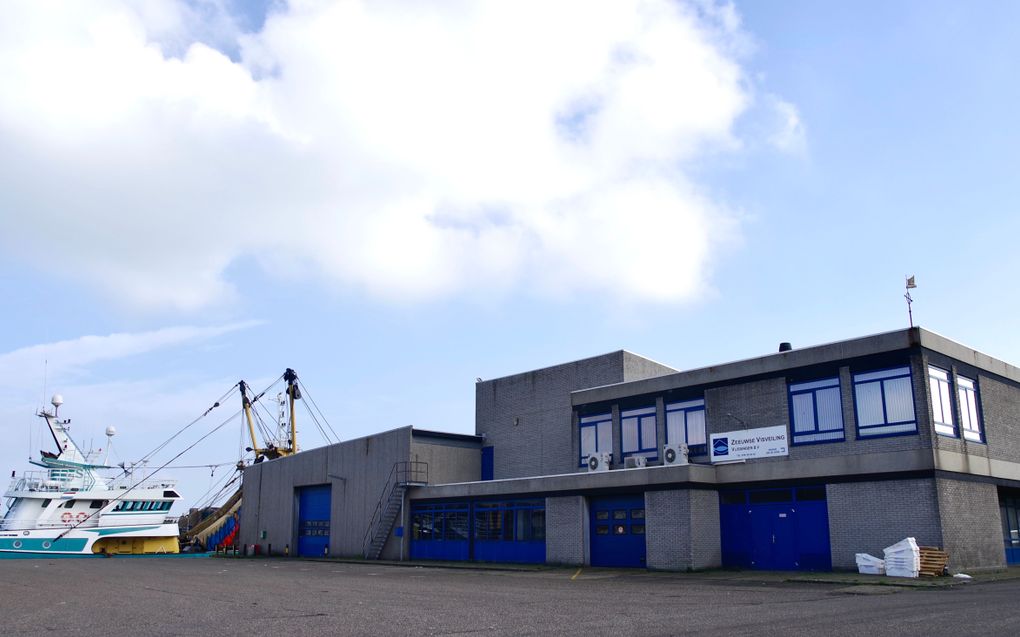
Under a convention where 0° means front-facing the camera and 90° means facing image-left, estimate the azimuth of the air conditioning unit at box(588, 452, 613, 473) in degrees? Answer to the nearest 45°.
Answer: approximately 45°

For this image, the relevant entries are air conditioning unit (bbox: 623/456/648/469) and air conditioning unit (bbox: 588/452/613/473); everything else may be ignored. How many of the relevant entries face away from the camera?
0

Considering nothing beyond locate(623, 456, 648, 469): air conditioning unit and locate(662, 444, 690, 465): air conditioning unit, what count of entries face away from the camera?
0

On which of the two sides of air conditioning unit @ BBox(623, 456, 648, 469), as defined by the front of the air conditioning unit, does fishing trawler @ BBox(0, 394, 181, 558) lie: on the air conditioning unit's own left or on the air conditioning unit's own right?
on the air conditioning unit's own right

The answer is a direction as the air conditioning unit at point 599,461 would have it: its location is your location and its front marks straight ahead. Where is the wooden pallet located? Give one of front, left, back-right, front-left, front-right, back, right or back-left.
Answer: left

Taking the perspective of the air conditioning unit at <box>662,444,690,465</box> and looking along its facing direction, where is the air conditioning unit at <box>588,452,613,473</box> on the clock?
the air conditioning unit at <box>588,452,613,473</box> is roughly at 3 o'clock from the air conditioning unit at <box>662,444,690,465</box>.

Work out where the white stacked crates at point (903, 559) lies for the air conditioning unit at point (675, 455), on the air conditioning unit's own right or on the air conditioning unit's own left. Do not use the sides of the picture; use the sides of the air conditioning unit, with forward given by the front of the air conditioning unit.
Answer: on the air conditioning unit's own left

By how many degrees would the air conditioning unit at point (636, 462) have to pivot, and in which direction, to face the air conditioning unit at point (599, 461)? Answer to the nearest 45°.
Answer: approximately 90° to its right

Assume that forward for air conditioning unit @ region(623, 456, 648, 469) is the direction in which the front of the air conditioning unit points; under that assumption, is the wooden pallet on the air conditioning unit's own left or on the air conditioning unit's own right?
on the air conditioning unit's own left

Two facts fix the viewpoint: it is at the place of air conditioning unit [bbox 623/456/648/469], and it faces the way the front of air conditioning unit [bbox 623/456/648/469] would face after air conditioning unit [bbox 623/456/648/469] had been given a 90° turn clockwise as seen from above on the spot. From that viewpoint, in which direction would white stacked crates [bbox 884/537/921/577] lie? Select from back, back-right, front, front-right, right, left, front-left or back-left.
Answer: back

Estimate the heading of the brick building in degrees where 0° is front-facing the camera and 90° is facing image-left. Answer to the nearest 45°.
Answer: approximately 45°

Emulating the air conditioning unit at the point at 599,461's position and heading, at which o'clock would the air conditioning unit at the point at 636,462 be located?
the air conditioning unit at the point at 636,462 is roughly at 9 o'clock from the air conditioning unit at the point at 599,461.
